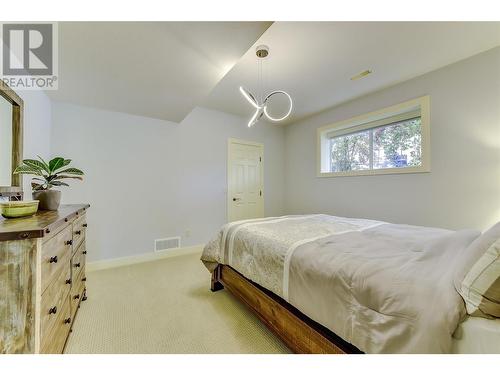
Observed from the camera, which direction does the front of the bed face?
facing away from the viewer and to the left of the viewer

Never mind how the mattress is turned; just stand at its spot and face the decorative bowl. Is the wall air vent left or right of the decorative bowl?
right

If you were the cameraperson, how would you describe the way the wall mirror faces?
facing the viewer and to the right of the viewer

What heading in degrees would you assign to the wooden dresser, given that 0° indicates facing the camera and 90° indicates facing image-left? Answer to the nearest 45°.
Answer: approximately 315°

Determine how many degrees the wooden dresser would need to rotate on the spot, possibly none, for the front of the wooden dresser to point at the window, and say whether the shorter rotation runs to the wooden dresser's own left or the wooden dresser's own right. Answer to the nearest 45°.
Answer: approximately 45° to the wooden dresser's own left

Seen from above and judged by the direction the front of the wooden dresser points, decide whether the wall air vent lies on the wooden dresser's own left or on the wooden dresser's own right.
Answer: on the wooden dresser's own left

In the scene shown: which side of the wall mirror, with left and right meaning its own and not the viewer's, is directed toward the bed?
front

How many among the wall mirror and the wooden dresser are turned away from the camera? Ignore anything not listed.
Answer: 0
